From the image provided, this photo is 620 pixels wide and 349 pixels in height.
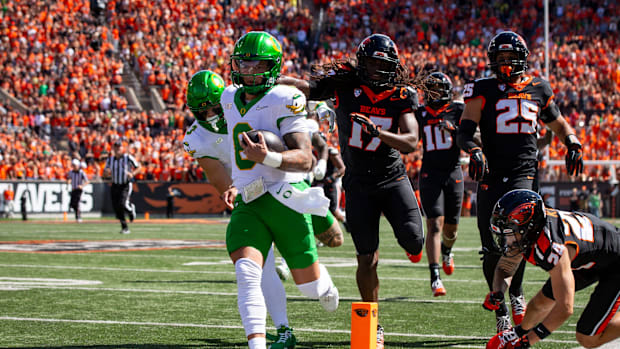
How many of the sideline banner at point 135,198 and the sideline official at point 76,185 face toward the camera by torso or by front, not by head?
2

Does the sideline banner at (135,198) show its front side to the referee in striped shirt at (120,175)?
yes

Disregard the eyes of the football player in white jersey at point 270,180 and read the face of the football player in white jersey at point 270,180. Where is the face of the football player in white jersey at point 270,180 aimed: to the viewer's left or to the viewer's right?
to the viewer's left

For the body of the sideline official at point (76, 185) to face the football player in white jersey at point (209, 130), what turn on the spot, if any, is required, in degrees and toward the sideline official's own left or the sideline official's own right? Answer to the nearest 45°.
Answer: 0° — they already face them

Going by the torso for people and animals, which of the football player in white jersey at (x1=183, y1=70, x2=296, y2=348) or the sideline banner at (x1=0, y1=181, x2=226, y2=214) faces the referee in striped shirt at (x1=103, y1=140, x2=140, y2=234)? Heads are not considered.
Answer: the sideline banner

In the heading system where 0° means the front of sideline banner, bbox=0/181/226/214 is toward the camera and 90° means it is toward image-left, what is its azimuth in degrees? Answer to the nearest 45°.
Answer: approximately 0°

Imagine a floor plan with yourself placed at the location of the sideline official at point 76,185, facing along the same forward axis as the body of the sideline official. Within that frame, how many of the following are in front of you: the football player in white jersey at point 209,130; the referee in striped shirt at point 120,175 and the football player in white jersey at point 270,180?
3
